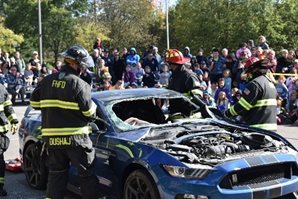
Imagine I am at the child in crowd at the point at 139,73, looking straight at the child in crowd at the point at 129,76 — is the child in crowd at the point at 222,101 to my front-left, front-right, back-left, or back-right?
back-left

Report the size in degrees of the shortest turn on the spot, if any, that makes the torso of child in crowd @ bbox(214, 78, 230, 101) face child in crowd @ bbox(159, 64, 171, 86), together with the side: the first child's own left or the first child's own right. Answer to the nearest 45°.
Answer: approximately 135° to the first child's own right

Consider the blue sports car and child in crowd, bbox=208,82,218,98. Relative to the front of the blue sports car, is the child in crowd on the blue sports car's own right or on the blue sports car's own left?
on the blue sports car's own left

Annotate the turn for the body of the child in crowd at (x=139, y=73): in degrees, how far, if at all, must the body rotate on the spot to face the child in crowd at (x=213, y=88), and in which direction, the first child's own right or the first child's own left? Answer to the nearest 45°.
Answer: approximately 45° to the first child's own left

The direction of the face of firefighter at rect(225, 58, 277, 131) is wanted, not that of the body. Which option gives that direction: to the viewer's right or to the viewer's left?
to the viewer's left
